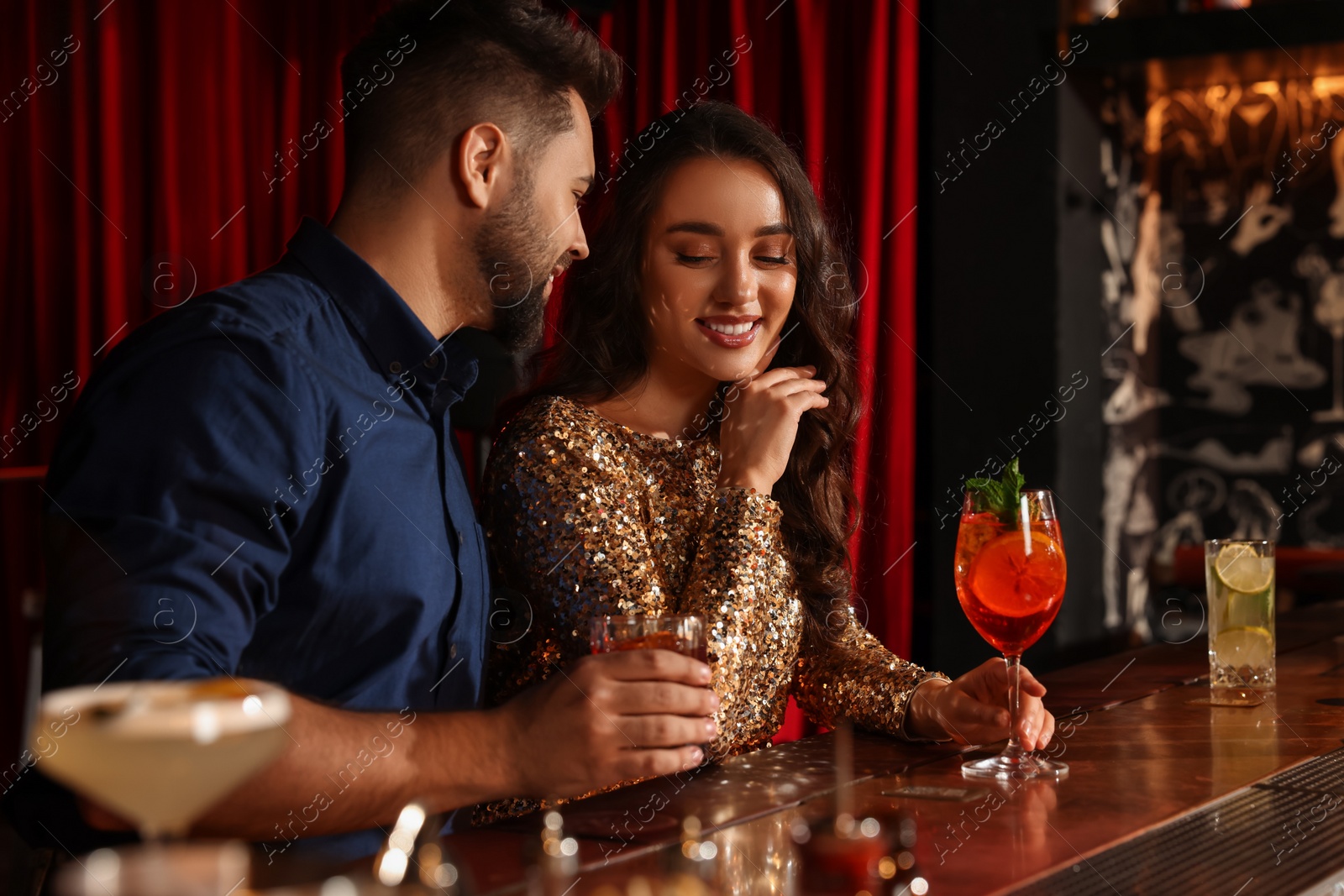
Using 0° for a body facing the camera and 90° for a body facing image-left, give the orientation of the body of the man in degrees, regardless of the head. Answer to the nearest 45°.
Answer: approximately 270°

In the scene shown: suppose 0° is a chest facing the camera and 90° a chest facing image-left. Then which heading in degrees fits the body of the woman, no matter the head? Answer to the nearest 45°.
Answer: approximately 315°

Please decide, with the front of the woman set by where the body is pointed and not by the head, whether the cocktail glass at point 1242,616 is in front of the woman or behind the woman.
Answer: in front

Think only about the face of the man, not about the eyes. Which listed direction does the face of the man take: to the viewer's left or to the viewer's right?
to the viewer's right

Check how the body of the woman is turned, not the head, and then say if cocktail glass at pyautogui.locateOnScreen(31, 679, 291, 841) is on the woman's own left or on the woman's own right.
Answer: on the woman's own right

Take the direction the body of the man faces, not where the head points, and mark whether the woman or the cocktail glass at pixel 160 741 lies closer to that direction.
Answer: the woman

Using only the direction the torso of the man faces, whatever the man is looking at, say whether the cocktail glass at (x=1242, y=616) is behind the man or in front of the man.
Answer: in front
